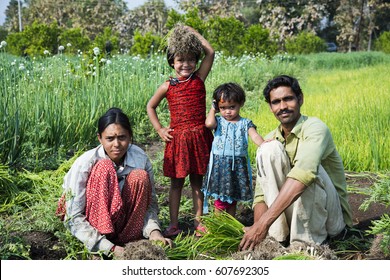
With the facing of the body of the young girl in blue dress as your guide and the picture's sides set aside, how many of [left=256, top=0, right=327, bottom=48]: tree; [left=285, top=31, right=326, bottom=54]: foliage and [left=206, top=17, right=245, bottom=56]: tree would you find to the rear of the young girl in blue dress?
3

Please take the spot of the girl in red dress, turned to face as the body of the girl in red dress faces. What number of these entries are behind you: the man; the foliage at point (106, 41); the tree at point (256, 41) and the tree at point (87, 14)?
3

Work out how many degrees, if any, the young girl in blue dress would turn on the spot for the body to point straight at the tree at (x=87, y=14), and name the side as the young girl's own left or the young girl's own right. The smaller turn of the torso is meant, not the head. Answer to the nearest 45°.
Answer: approximately 180°

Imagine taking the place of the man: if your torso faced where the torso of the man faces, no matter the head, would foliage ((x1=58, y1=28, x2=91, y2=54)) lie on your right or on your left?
on your right

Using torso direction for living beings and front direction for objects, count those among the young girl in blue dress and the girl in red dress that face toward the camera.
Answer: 2

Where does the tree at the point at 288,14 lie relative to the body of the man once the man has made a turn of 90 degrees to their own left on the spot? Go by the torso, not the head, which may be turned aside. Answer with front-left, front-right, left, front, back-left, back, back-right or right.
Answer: back-left

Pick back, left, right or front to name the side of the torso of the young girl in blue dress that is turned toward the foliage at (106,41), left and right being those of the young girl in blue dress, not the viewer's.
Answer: back

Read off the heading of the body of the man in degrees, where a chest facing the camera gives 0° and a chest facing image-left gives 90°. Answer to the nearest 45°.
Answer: approximately 45°

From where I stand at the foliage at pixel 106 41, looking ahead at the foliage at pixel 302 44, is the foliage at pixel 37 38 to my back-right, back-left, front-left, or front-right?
back-left

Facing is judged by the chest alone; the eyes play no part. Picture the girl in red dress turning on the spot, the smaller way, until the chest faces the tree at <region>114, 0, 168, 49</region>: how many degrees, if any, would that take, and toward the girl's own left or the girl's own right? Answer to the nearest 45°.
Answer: approximately 180°

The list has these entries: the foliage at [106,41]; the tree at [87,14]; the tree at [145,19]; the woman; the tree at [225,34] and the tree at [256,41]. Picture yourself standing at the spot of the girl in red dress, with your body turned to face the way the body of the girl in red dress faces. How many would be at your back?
5
